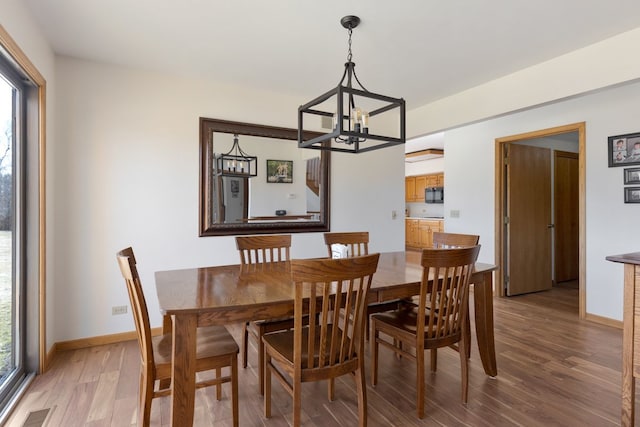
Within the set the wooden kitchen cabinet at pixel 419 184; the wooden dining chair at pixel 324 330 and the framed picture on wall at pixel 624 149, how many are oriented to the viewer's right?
0

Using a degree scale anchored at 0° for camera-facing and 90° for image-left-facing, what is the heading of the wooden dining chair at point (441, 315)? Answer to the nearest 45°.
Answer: approximately 135°

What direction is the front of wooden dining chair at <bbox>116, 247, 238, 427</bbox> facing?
to the viewer's right

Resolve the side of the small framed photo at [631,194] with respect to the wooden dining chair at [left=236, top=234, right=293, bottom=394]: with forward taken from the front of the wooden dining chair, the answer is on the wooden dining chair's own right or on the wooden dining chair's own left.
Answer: on the wooden dining chair's own left

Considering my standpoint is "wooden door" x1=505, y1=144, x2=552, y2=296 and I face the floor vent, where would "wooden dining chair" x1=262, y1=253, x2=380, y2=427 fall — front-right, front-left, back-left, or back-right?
front-left

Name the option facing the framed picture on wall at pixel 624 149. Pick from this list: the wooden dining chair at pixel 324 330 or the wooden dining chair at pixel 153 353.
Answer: the wooden dining chair at pixel 153 353

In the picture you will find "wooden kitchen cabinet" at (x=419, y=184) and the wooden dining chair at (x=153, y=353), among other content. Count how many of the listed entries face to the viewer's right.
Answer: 1

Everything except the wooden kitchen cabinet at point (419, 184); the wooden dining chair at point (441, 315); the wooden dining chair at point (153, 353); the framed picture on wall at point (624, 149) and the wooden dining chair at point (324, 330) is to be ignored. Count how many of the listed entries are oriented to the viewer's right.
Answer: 1

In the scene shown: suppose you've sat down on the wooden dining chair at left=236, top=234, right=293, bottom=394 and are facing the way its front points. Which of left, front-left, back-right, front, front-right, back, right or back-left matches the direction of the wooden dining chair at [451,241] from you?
front-left

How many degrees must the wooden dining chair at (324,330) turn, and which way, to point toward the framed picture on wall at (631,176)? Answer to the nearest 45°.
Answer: approximately 90° to its right

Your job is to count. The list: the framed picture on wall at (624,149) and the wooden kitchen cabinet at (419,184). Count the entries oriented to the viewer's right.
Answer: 0

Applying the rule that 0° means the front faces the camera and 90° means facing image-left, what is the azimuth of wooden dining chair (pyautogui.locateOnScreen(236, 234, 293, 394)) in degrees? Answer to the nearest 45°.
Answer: approximately 315°

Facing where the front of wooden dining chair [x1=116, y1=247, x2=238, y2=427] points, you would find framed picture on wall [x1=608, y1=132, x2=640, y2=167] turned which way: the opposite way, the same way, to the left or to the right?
the opposite way

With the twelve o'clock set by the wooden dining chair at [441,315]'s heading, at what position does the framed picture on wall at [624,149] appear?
The framed picture on wall is roughly at 3 o'clock from the wooden dining chair.
